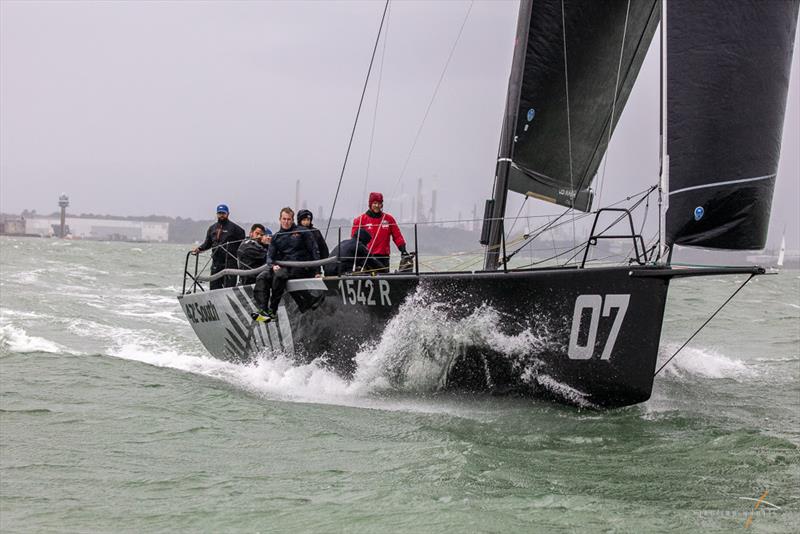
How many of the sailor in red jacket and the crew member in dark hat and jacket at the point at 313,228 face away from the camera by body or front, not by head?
0

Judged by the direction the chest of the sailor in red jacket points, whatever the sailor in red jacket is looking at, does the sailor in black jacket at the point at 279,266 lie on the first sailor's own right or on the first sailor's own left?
on the first sailor's own right

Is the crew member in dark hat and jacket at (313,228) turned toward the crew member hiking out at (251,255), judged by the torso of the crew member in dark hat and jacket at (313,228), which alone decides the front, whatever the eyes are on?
no

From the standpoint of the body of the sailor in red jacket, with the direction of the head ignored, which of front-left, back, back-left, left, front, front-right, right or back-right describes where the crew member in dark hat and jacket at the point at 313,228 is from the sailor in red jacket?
back-right

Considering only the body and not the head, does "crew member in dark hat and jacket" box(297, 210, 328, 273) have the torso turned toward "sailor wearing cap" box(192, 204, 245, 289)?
no

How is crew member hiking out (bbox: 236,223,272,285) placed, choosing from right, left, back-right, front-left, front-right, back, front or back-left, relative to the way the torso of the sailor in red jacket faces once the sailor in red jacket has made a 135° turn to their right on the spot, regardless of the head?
front

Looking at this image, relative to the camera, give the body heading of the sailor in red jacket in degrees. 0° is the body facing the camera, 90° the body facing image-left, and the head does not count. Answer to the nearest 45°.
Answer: approximately 0°

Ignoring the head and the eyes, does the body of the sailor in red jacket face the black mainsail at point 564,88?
no

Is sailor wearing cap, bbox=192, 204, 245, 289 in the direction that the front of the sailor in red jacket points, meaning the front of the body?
no
